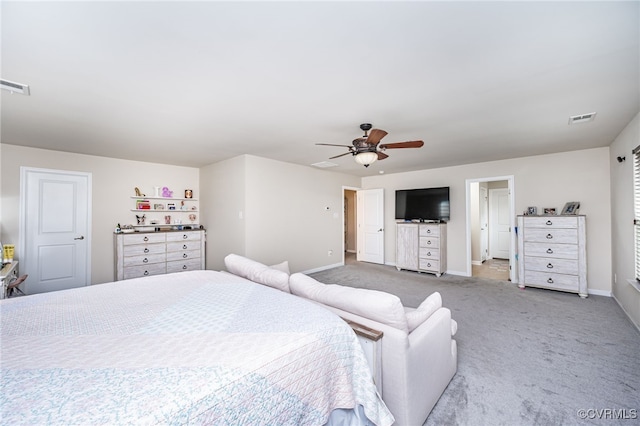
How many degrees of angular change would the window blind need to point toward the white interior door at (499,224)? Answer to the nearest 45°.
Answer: approximately 45° to its right

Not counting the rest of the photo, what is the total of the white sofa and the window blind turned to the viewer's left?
1

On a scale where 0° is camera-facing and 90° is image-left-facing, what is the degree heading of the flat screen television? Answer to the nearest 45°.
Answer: approximately 45°

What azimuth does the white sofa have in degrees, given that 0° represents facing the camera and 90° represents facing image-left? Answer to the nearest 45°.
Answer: approximately 225°

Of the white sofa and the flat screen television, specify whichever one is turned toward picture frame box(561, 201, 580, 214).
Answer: the white sofa

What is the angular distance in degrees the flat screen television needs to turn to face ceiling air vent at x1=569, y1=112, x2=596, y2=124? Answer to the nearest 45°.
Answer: approximately 90° to its left

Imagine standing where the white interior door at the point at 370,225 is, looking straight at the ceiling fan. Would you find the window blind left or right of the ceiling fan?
left

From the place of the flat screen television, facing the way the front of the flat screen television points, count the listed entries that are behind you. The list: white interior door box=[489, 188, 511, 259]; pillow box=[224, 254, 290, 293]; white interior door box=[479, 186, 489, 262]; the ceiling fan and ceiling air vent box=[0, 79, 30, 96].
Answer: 2

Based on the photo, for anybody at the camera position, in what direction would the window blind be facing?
facing to the left of the viewer

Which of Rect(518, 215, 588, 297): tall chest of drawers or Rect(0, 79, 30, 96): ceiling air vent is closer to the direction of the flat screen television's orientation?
the ceiling air vent

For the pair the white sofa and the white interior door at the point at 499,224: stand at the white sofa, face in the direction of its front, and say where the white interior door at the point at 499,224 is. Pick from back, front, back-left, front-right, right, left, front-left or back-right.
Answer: front

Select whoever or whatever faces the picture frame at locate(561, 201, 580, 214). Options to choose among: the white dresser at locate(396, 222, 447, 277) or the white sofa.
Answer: the white sofa

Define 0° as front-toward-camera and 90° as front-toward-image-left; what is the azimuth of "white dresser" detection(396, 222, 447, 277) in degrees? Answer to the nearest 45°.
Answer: approximately 45°

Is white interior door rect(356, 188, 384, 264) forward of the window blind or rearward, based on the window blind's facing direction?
forward
